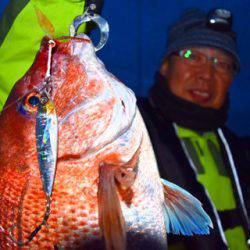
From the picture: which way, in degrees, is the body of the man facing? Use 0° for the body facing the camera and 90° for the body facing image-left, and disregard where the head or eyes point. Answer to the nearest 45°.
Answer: approximately 315°

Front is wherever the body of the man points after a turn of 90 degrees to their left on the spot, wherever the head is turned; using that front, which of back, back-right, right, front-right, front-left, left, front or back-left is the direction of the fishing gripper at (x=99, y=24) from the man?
back-right
